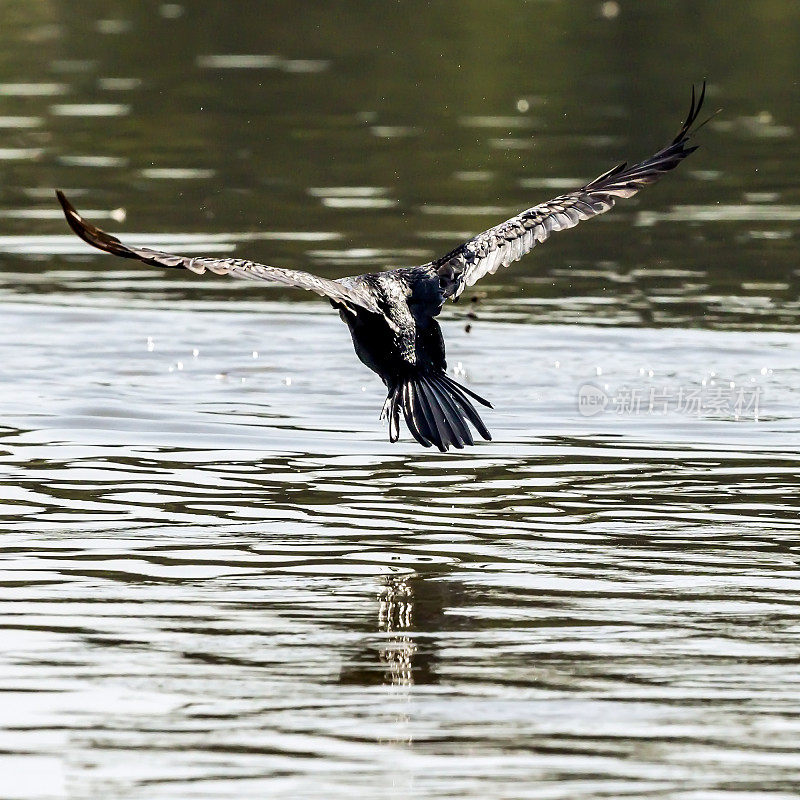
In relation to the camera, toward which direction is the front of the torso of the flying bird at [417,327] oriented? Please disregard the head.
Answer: away from the camera
